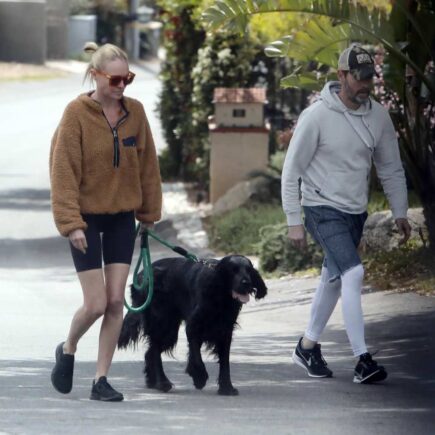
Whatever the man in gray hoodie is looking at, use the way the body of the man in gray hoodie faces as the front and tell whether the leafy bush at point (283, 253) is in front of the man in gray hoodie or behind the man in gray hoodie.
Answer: behind

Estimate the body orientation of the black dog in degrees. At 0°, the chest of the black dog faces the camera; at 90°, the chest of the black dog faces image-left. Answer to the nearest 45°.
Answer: approximately 315°

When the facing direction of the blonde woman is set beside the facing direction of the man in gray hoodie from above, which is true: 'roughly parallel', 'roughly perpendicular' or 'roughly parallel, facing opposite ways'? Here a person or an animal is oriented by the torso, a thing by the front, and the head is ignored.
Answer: roughly parallel

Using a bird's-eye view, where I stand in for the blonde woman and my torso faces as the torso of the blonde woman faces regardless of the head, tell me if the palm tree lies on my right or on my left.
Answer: on my left

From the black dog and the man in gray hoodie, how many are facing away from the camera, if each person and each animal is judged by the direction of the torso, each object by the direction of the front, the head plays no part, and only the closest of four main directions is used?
0

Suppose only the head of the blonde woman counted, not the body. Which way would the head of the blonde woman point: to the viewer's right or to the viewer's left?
to the viewer's right

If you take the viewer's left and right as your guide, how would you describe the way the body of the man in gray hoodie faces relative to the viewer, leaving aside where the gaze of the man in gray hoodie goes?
facing the viewer and to the right of the viewer

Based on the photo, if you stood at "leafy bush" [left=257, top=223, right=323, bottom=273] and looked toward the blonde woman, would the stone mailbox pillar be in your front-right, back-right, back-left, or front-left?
back-right

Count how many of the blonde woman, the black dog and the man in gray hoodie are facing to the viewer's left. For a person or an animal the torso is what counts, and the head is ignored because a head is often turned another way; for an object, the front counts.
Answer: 0

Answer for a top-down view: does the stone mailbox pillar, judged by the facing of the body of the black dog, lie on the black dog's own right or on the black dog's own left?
on the black dog's own left

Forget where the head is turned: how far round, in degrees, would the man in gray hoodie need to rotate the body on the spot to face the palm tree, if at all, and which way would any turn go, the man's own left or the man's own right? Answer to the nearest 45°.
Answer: approximately 135° to the man's own left
